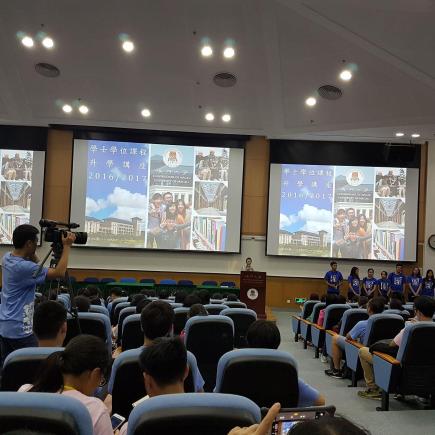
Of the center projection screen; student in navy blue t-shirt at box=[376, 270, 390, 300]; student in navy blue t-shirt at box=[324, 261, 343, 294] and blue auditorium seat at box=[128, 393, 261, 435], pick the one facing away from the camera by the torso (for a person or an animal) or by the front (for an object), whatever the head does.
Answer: the blue auditorium seat

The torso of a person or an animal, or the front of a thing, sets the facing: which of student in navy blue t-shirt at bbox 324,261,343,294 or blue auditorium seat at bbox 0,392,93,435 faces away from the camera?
the blue auditorium seat

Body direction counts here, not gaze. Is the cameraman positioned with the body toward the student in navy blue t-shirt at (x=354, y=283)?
yes

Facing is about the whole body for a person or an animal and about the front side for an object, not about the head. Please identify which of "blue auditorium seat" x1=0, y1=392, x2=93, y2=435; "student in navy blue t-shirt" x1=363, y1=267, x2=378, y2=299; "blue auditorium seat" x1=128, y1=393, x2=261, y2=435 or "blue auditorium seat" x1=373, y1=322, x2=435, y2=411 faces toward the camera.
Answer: the student in navy blue t-shirt

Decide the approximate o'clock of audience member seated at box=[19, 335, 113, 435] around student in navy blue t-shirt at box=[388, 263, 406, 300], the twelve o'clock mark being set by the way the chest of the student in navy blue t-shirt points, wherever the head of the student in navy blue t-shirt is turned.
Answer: The audience member seated is roughly at 12 o'clock from the student in navy blue t-shirt.

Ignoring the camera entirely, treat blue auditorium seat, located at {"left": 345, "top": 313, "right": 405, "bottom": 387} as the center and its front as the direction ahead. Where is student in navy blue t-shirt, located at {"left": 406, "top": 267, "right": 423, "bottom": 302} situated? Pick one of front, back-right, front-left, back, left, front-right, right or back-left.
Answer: front-right

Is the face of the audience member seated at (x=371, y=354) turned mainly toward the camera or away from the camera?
away from the camera

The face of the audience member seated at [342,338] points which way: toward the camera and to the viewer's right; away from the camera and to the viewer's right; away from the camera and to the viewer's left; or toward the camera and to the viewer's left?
away from the camera and to the viewer's left

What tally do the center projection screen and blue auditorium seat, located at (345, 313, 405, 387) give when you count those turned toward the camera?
1

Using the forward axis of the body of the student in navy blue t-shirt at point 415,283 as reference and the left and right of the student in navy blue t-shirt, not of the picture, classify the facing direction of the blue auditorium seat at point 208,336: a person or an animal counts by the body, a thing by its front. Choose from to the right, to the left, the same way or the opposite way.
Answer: the opposite way

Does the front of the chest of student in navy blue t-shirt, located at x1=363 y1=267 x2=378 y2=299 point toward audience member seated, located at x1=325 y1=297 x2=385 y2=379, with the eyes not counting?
yes

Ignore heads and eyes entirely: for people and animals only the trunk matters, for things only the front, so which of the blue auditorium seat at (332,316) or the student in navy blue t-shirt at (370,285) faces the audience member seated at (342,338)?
the student in navy blue t-shirt
